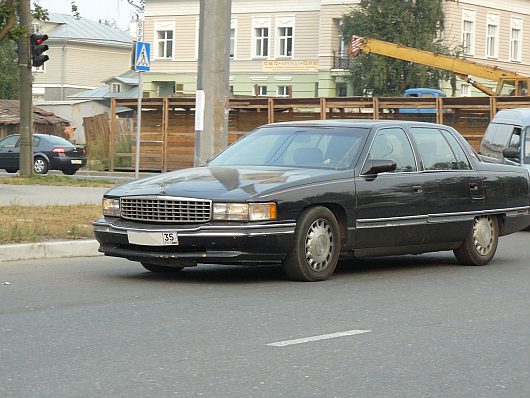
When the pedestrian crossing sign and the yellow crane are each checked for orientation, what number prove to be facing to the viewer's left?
1

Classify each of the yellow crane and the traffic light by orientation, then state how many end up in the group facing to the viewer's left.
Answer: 1

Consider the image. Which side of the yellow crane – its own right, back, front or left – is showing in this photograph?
left

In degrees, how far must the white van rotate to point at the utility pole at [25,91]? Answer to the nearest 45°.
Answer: approximately 90° to its right

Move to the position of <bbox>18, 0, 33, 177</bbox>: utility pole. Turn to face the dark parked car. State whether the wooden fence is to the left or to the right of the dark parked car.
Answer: right

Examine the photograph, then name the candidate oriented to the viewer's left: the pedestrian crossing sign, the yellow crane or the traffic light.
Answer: the yellow crane

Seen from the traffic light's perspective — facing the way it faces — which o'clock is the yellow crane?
The yellow crane is roughly at 9 o'clock from the traffic light.

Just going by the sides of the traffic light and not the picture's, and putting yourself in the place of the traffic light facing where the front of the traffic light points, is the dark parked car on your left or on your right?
on your left

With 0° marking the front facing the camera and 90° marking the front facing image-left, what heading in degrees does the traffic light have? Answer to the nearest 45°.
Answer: approximately 315°
